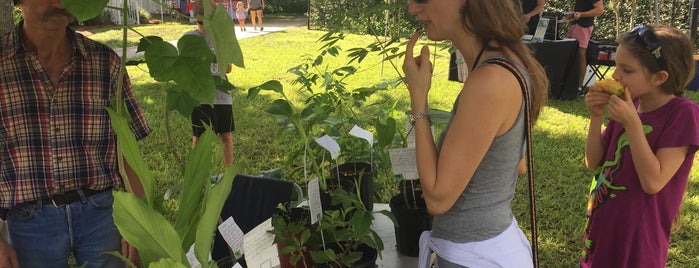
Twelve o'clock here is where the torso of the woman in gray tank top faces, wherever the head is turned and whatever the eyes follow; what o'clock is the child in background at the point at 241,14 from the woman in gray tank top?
The child in background is roughly at 2 o'clock from the woman in gray tank top.

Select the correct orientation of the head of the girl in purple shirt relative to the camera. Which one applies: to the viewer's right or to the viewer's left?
to the viewer's left

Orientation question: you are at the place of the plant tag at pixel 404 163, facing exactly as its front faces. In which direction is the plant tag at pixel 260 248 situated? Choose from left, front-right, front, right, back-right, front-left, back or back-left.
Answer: front-right

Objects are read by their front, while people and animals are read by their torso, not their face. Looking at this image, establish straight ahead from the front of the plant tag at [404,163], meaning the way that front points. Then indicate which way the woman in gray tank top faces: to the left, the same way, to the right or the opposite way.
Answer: to the right

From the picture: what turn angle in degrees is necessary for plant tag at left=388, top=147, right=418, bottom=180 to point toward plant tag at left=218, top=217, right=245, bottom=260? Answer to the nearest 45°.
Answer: approximately 45° to its right

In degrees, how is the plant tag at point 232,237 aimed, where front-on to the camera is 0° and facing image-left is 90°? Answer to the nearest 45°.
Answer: approximately 0°

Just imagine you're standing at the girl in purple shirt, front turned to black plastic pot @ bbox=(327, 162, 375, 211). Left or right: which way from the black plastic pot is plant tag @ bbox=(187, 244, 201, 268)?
left

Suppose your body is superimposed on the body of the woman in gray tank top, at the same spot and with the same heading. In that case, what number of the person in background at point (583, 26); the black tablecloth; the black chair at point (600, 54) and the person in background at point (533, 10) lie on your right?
4

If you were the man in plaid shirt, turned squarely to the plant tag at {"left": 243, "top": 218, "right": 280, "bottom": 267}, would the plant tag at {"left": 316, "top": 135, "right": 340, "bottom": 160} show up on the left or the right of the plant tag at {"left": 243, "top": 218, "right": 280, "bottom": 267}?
left

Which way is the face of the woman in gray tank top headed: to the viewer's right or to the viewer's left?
to the viewer's left

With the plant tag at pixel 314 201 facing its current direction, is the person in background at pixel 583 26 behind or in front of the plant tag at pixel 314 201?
behind

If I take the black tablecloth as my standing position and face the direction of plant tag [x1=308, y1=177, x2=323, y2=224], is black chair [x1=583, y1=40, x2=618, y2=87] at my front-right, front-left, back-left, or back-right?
back-left

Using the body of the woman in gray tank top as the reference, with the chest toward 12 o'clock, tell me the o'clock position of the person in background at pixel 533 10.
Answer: The person in background is roughly at 3 o'clock from the woman in gray tank top.

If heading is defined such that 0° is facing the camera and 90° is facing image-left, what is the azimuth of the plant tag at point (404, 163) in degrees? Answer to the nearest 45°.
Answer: approximately 0°
